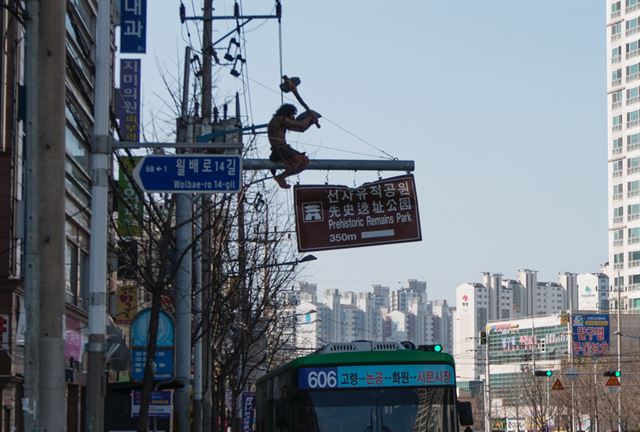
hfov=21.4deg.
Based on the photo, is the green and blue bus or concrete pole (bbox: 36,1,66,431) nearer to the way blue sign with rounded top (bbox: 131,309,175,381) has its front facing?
the concrete pole

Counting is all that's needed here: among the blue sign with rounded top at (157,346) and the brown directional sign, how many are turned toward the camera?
2

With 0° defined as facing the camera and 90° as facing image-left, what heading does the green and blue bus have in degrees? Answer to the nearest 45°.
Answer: approximately 0°

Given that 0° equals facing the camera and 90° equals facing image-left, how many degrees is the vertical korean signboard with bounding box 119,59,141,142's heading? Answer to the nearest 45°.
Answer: approximately 0°

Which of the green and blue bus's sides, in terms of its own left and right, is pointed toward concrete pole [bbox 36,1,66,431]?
front
